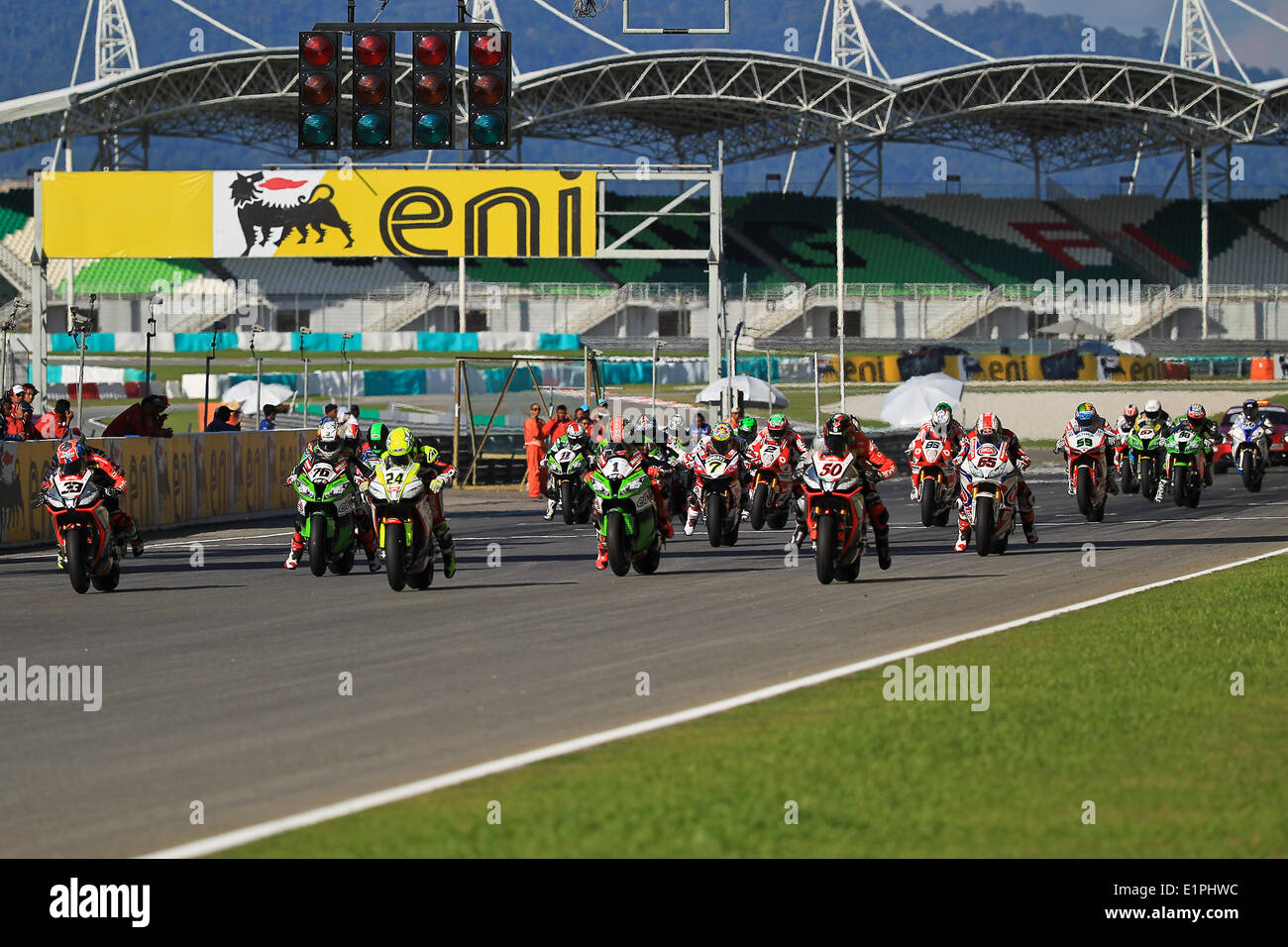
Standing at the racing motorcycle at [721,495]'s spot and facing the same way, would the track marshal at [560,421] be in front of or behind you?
behind

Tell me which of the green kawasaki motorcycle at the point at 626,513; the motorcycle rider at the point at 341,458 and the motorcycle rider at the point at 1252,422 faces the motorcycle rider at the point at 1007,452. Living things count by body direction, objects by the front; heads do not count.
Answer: the motorcycle rider at the point at 1252,422

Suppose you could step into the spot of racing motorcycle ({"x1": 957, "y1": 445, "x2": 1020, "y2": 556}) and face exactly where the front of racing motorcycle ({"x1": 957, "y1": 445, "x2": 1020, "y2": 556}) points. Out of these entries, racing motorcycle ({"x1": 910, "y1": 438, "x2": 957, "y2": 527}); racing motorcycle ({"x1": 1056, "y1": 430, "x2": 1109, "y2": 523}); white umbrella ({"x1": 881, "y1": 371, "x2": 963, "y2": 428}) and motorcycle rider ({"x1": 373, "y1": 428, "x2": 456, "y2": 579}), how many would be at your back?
3

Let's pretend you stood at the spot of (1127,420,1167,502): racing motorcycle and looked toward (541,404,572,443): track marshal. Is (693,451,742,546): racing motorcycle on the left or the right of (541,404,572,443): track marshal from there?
left

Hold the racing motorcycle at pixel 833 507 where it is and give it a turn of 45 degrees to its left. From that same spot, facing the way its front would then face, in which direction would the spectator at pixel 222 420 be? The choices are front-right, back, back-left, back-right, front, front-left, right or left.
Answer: back

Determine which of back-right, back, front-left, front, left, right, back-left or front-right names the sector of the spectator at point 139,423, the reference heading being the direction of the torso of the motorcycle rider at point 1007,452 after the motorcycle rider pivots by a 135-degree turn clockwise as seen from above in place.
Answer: front-left
